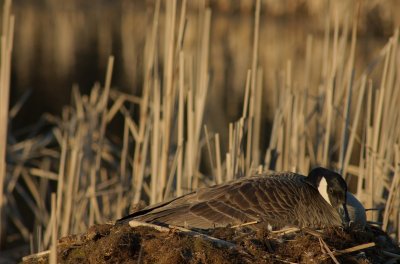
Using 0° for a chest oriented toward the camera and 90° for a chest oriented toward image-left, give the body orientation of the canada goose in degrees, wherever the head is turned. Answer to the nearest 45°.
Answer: approximately 270°
